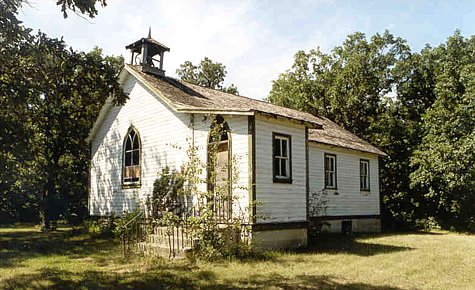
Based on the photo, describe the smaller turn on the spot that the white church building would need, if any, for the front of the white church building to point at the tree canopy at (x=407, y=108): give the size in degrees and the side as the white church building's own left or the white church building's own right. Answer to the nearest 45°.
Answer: approximately 180°

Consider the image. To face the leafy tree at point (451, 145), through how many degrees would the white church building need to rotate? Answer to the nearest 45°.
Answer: approximately 180°

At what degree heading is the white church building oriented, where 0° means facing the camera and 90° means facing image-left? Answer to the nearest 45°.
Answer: approximately 45°

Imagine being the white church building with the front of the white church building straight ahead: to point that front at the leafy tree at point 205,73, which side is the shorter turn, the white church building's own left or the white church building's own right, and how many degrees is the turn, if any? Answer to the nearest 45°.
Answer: approximately 135° to the white church building's own right

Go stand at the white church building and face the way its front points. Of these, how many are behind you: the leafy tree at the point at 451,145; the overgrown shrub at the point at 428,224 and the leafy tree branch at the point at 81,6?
2
